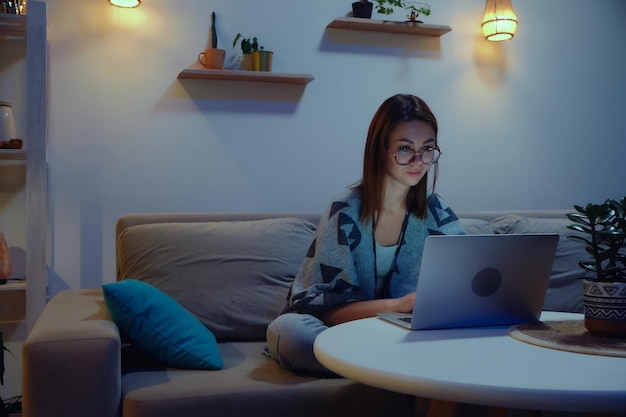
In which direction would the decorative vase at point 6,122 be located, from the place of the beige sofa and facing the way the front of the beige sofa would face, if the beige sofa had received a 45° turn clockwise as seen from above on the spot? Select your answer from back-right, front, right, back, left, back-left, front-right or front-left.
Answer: right

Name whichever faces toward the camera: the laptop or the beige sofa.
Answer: the beige sofa

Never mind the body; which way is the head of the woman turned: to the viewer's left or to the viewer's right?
to the viewer's right

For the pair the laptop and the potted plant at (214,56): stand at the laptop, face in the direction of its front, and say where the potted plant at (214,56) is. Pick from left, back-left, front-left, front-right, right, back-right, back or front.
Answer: front

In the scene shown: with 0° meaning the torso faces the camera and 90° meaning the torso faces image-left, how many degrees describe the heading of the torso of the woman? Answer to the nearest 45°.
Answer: approximately 315°

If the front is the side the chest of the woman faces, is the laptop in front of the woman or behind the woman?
in front

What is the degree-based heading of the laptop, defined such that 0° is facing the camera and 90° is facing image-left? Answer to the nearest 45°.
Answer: approximately 135°

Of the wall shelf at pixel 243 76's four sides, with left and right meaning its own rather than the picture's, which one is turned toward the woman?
front

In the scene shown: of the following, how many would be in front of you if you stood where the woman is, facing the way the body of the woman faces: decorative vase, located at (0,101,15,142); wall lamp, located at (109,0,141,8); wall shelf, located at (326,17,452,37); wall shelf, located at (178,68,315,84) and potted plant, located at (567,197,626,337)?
1

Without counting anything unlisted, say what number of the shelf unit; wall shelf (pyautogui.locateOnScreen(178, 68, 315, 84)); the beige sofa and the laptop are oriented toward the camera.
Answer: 3

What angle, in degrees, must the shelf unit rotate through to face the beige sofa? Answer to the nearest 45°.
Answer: approximately 45° to its left

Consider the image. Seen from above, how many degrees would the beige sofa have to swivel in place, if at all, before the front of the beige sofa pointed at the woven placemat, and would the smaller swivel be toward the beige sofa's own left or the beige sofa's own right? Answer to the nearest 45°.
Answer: approximately 45° to the beige sofa's own left

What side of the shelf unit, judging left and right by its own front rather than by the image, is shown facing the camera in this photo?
front

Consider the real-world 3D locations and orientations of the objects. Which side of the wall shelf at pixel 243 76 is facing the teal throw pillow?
front

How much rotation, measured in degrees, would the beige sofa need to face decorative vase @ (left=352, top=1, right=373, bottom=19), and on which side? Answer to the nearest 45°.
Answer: approximately 135° to its left
